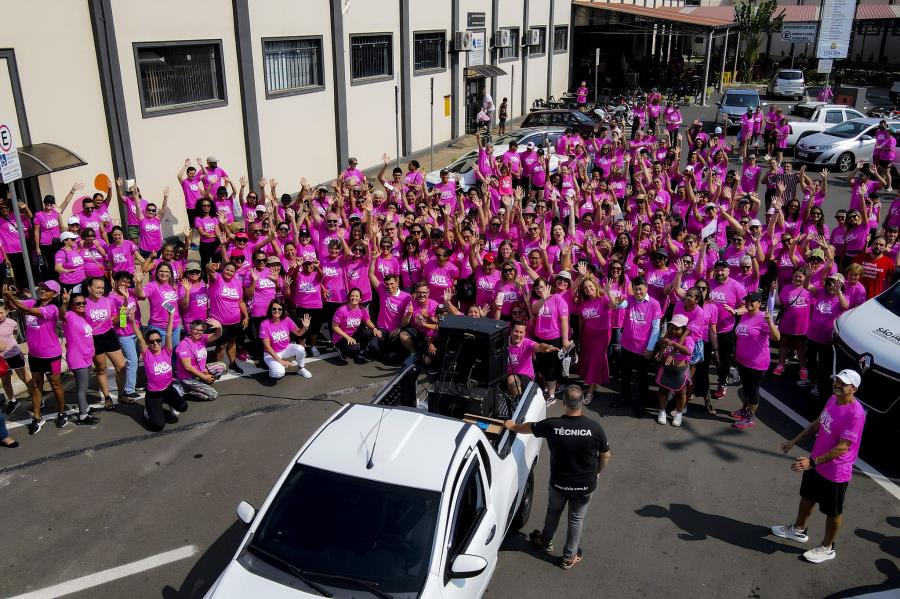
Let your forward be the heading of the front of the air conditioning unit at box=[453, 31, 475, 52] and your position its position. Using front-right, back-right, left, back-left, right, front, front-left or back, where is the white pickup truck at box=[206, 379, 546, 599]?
front-right

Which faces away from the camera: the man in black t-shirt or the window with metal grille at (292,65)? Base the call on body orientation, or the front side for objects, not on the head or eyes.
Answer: the man in black t-shirt

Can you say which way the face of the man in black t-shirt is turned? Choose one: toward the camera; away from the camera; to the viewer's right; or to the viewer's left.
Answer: away from the camera

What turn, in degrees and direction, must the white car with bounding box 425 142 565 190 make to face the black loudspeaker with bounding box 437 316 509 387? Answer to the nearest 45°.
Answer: approximately 45° to its left

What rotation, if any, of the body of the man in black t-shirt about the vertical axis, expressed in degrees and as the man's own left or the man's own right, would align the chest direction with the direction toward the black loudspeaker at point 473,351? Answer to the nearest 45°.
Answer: approximately 45° to the man's own left

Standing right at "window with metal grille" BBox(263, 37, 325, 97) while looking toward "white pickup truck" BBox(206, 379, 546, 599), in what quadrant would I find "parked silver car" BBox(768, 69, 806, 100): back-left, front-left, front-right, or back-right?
back-left

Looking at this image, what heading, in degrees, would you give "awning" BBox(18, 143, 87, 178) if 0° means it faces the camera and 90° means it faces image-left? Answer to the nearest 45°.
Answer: approximately 315°

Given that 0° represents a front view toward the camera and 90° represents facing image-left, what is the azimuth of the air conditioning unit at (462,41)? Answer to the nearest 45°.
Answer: approximately 315°

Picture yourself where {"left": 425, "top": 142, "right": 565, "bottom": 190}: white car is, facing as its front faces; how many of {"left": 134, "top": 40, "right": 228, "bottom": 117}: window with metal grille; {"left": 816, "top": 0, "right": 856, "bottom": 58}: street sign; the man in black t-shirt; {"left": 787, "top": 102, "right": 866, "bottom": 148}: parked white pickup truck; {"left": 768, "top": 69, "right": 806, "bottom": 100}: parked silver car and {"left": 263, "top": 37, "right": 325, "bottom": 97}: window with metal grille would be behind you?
3

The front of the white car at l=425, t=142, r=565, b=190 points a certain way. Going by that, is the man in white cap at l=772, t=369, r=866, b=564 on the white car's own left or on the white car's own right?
on the white car's own left

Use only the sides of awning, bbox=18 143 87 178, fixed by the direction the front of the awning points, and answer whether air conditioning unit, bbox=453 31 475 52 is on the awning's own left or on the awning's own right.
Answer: on the awning's own left

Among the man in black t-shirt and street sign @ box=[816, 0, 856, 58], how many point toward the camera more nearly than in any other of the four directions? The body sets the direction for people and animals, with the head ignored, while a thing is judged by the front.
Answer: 1

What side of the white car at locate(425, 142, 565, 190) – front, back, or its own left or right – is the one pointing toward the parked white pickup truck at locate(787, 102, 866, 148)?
back
